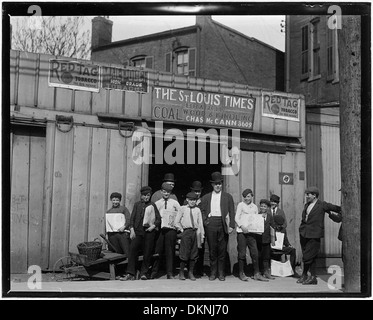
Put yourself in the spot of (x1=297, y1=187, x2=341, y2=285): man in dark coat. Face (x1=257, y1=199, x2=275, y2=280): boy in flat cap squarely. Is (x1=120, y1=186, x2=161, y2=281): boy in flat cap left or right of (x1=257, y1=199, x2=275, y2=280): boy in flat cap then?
left

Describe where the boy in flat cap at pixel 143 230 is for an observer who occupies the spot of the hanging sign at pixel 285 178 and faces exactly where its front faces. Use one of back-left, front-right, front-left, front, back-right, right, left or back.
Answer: front-right

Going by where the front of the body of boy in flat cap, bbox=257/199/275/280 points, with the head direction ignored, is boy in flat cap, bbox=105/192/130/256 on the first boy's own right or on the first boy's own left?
on the first boy's own right

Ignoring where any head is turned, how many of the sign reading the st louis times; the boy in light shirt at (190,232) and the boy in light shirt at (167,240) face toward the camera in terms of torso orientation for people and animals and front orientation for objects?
3

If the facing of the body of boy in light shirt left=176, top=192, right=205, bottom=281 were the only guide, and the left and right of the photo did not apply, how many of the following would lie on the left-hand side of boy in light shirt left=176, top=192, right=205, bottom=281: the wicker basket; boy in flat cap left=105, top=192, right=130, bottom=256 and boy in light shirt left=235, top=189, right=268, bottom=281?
1

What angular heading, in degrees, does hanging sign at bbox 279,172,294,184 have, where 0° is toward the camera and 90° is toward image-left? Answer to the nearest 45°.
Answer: approximately 0°

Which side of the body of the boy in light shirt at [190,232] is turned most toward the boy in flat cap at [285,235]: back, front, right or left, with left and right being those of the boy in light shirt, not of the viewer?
left

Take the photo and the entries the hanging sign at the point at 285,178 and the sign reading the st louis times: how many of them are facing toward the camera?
2

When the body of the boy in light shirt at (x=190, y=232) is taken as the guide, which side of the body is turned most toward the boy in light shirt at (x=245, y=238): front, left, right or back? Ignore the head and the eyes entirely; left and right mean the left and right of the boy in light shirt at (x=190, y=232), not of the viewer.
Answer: left

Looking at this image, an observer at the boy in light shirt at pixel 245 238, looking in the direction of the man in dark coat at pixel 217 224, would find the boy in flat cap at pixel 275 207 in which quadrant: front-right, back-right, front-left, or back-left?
back-right
